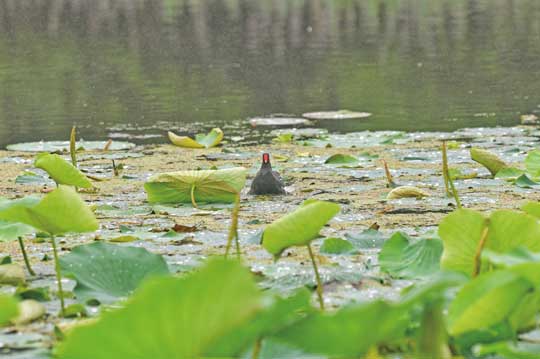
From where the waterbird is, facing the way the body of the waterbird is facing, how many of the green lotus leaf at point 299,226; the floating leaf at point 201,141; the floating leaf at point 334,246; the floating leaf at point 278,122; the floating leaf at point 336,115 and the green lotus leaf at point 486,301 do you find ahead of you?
3

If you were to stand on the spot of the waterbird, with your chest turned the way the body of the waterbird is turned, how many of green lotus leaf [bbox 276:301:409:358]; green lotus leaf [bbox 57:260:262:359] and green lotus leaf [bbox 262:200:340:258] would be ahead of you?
3

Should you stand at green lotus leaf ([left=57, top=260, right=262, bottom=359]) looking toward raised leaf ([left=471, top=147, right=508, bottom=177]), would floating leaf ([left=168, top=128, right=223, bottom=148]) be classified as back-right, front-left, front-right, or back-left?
front-left

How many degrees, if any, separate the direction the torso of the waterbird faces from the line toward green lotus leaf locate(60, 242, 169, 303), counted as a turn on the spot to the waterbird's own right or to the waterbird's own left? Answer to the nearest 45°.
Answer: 0° — it already faces it

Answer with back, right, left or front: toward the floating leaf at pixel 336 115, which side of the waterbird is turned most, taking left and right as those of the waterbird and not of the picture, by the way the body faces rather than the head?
back

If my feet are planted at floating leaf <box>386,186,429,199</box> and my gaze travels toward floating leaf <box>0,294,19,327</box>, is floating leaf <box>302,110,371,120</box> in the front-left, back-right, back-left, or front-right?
back-right

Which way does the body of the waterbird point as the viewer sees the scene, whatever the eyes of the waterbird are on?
toward the camera

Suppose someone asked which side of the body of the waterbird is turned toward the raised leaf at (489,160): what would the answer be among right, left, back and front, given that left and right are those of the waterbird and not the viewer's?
left

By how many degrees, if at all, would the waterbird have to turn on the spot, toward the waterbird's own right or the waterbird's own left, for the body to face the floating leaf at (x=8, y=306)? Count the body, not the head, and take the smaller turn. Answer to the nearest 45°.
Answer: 0° — it already faces it

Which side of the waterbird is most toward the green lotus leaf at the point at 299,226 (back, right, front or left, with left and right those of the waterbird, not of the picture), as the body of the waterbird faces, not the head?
front

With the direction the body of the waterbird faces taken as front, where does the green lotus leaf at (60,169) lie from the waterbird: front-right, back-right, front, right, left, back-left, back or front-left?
front-right

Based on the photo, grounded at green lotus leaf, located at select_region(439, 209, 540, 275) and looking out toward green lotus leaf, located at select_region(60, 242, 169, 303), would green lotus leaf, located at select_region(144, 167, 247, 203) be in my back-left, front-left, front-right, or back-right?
front-right

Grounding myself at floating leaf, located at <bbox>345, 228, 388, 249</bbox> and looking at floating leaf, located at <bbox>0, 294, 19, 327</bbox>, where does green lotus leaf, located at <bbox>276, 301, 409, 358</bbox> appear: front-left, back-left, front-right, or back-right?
front-left

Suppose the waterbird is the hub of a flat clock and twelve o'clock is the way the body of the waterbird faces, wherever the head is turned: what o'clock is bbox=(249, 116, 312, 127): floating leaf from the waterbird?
The floating leaf is roughly at 6 o'clock from the waterbird.
